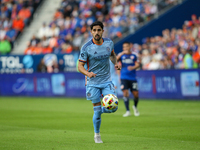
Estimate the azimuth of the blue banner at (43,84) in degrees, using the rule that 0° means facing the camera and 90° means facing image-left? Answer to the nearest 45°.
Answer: approximately 0°

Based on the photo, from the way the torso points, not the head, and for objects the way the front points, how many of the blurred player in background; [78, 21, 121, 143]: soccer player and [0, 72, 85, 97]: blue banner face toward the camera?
3

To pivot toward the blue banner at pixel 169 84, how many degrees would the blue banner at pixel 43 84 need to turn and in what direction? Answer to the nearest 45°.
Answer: approximately 45° to its left

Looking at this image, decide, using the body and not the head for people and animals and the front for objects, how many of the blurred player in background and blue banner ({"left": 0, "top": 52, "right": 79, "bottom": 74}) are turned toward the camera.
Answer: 2

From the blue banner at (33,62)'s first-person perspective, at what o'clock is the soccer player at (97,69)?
The soccer player is roughly at 12 o'clock from the blue banner.

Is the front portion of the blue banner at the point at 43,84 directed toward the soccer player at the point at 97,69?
yes

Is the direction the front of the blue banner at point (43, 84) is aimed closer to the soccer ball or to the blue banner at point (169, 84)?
the soccer ball

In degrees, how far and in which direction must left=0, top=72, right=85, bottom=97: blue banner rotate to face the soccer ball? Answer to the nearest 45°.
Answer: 0° — it already faces it

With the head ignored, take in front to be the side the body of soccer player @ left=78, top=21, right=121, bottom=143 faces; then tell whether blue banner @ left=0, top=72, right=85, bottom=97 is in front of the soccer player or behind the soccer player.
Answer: behind

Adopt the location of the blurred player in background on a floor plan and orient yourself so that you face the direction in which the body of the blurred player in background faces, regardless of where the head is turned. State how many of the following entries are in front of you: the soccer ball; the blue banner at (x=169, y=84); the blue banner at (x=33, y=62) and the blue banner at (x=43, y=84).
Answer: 1

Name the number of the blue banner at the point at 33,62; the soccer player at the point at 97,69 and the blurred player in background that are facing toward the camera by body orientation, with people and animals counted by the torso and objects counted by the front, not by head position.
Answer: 3
